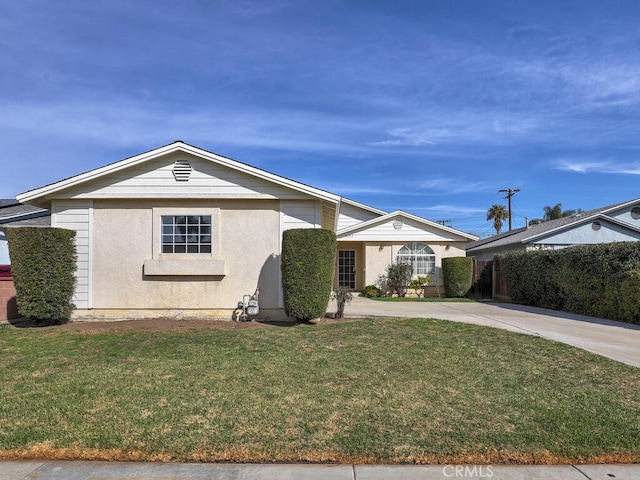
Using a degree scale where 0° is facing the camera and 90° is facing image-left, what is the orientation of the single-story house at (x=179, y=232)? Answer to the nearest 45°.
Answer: approximately 0°

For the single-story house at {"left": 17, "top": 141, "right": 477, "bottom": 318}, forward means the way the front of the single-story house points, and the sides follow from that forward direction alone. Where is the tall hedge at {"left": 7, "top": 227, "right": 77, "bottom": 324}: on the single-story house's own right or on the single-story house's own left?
on the single-story house's own right

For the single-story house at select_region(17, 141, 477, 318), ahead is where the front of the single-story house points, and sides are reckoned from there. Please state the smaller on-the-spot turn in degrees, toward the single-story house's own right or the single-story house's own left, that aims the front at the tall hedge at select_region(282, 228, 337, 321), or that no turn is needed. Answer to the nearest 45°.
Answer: approximately 45° to the single-story house's own left

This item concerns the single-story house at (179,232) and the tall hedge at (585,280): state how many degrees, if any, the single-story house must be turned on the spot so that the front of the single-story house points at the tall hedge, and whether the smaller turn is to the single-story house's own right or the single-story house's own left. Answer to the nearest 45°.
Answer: approximately 90° to the single-story house's own left
